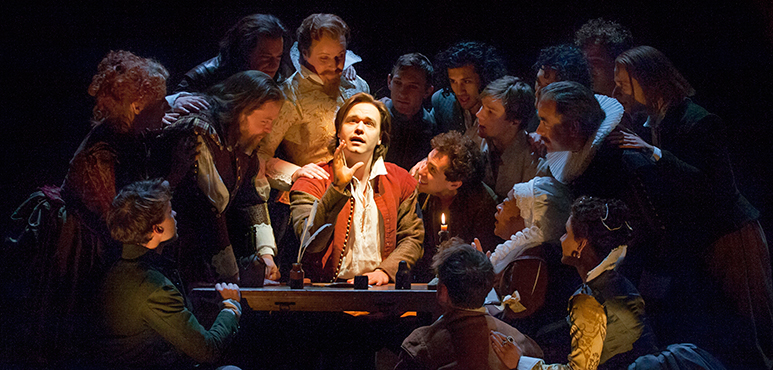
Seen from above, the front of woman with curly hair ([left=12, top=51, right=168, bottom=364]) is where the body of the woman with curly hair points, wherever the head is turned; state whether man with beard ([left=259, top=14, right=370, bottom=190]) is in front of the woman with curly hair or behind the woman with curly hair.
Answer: in front

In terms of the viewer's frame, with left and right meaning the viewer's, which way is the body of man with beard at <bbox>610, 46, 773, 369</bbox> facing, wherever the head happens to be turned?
facing to the left of the viewer

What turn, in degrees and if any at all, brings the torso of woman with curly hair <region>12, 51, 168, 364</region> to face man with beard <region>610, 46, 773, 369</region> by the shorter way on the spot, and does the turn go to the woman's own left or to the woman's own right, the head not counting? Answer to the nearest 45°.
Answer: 0° — they already face them

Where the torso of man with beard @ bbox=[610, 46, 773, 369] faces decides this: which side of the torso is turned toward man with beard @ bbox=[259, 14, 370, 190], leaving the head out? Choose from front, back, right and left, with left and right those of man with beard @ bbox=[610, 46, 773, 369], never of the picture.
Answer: front

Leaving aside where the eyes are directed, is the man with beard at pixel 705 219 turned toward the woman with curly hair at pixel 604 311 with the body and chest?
no

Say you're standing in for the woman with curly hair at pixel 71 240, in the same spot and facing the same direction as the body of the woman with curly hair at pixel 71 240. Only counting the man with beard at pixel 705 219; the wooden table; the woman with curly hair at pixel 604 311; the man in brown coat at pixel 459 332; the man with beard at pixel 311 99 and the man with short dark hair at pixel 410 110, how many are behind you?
0

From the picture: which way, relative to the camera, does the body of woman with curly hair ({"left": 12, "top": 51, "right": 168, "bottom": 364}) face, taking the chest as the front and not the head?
to the viewer's right

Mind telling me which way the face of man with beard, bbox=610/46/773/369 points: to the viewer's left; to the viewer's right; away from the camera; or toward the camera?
to the viewer's left

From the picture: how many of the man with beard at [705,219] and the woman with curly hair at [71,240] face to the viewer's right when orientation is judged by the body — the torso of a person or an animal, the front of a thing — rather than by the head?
1

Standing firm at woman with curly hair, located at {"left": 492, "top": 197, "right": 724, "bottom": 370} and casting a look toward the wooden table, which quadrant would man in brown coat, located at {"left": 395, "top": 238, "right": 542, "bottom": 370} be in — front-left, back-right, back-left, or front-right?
front-left

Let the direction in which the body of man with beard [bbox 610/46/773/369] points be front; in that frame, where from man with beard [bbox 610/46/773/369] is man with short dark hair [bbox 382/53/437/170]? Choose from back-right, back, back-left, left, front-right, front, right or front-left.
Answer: front

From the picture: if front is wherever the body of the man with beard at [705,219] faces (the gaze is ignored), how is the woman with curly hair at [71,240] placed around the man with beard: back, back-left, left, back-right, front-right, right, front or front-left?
front-left

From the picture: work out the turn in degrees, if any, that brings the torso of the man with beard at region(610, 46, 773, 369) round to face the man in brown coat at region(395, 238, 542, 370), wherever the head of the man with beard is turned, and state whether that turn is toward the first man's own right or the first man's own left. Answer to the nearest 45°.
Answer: approximately 45° to the first man's own left
